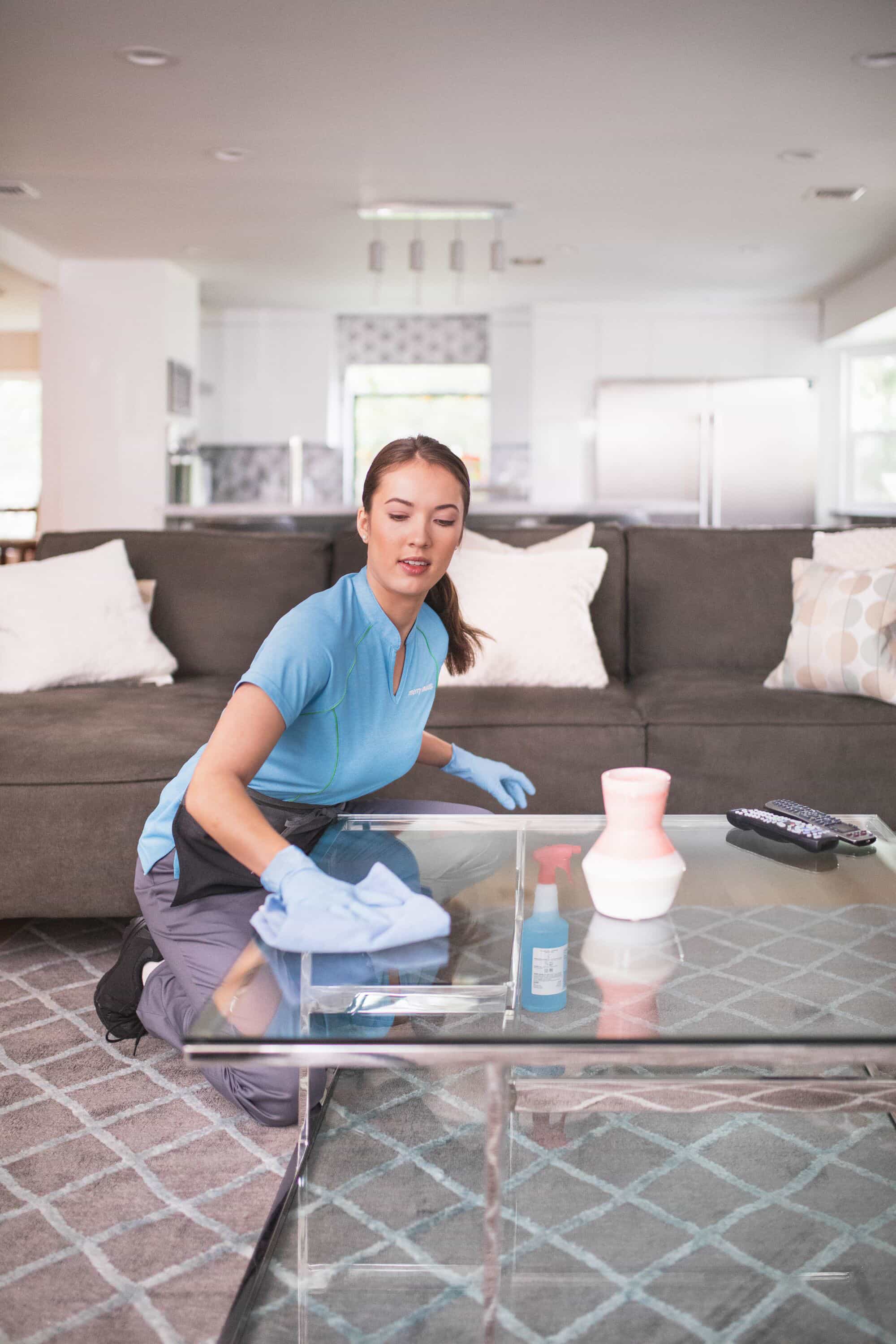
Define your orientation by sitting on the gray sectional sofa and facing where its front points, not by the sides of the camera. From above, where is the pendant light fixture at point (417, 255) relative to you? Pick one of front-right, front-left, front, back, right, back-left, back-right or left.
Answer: back

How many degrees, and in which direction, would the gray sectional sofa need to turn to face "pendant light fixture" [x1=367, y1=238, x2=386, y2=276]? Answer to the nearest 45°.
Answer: approximately 180°

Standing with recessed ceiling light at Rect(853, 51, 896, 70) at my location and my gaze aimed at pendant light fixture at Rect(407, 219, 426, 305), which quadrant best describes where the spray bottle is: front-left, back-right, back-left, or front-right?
back-left

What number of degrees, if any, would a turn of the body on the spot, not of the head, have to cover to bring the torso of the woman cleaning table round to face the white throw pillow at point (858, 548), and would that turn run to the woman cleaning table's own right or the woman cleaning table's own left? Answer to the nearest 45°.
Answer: approximately 90° to the woman cleaning table's own left

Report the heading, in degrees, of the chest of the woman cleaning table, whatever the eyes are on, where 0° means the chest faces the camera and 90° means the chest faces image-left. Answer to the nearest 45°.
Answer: approximately 315°

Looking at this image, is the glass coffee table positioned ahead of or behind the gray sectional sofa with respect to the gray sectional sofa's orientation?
ahead

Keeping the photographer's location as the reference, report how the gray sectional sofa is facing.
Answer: facing the viewer

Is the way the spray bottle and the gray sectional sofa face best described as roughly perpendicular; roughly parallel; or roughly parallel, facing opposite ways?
roughly perpendicular
